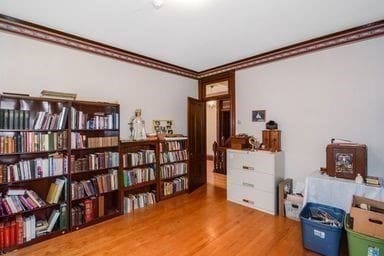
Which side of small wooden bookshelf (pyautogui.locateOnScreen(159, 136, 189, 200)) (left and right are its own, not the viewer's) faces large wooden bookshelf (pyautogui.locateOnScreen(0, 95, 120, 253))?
right

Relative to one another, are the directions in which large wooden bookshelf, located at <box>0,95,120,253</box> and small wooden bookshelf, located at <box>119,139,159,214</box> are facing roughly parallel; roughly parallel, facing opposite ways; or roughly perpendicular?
roughly parallel

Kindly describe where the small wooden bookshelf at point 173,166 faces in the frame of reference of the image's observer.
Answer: facing the viewer and to the right of the viewer

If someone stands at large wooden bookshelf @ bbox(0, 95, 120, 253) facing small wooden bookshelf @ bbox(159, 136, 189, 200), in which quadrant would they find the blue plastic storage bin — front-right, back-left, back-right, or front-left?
front-right

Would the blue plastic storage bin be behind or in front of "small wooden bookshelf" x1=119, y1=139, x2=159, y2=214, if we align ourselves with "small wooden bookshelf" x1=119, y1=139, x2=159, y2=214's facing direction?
in front

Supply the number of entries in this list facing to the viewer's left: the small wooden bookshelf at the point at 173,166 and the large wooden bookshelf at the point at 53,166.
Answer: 0

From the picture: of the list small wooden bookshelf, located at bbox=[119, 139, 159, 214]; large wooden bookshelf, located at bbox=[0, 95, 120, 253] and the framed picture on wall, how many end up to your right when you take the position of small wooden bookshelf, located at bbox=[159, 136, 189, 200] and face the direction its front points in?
2

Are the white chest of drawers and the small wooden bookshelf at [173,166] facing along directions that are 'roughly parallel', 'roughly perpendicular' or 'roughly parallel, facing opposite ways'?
roughly perpendicular

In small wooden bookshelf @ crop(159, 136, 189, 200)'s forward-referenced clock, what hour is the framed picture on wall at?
The framed picture on wall is roughly at 11 o'clock from the small wooden bookshelf.

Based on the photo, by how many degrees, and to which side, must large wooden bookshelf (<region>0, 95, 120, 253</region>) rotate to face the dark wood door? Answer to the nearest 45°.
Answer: approximately 45° to its left

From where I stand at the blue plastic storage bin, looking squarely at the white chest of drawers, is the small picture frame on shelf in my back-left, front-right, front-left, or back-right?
front-left

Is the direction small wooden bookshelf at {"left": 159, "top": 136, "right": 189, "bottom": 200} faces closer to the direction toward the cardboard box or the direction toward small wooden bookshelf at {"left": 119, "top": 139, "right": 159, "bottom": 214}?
the cardboard box

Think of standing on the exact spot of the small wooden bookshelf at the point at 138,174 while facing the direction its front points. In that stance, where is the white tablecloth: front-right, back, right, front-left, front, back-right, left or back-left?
front

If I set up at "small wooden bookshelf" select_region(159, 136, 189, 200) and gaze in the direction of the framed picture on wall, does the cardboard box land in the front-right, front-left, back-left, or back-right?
front-right

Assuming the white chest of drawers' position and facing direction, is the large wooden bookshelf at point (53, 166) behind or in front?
in front

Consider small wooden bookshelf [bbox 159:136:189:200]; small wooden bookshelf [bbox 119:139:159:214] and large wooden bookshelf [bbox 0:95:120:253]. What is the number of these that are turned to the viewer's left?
0

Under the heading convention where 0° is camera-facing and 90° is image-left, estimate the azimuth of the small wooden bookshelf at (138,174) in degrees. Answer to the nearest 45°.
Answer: approximately 315°
